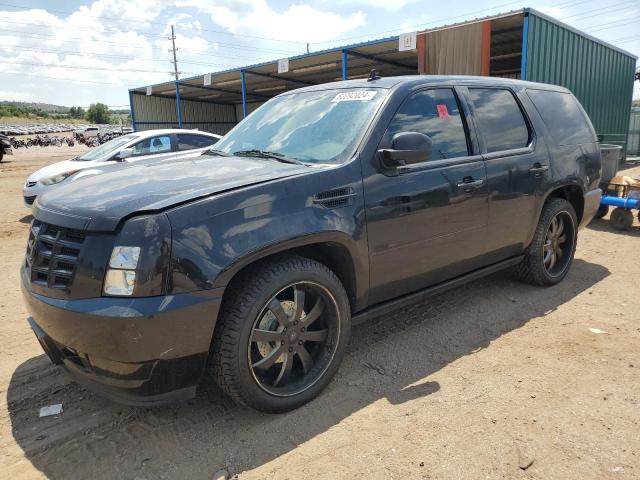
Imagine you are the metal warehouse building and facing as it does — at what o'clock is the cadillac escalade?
The cadillac escalade is roughly at 11 o'clock from the metal warehouse building.

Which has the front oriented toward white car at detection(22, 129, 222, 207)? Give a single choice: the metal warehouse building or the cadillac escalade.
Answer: the metal warehouse building

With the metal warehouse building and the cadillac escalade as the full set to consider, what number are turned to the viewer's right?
0

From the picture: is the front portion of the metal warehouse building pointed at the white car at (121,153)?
yes

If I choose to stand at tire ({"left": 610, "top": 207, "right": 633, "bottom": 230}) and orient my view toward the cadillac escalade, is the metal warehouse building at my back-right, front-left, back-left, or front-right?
back-right

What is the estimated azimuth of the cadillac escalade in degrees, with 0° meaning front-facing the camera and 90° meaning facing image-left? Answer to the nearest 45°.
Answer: approximately 45°

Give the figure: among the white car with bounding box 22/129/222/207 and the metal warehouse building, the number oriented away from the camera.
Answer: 0

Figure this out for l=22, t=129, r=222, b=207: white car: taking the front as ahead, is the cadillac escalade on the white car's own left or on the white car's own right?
on the white car's own left

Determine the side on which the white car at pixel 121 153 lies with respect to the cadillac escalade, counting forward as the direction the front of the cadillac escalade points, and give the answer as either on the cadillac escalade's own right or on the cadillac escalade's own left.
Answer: on the cadillac escalade's own right

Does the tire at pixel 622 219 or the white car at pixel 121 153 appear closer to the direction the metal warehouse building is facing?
the white car
